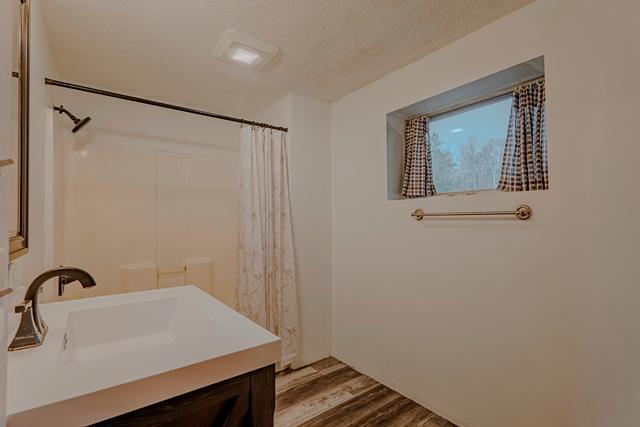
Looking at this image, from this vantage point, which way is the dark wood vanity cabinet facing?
to the viewer's right

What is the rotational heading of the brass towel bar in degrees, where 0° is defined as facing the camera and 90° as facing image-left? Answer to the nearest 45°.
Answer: approximately 45°

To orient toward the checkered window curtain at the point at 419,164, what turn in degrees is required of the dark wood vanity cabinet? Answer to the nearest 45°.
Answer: approximately 45° to its left

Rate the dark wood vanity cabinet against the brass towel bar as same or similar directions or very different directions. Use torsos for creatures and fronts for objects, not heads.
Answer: very different directions

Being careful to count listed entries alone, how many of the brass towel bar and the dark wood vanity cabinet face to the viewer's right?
1
